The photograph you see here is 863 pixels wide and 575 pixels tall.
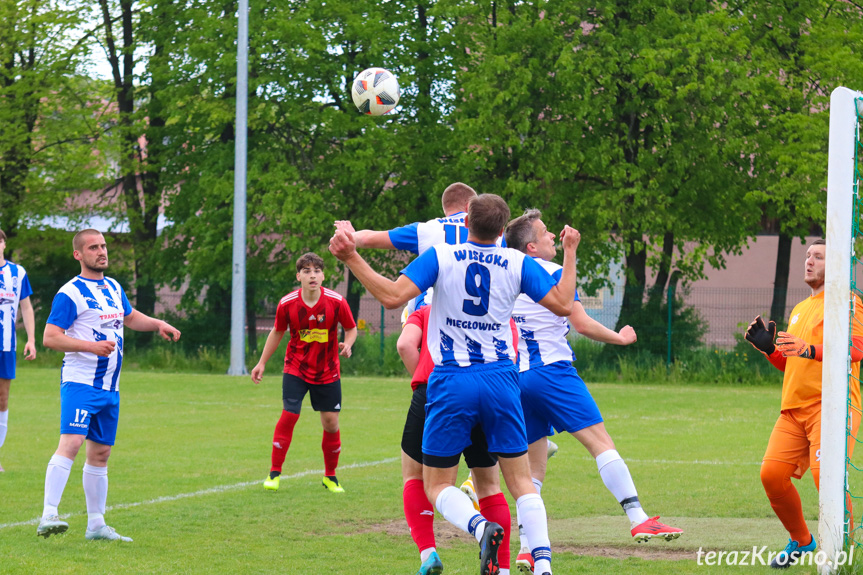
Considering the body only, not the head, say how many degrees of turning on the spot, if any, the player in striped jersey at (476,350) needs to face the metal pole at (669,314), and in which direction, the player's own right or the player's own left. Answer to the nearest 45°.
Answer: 0° — they already face it

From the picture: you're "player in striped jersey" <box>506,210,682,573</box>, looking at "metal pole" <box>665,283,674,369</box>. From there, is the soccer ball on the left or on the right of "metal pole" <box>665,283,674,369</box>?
left

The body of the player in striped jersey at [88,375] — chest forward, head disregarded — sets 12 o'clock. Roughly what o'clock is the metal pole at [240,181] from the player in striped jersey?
The metal pole is roughly at 8 o'clock from the player in striped jersey.

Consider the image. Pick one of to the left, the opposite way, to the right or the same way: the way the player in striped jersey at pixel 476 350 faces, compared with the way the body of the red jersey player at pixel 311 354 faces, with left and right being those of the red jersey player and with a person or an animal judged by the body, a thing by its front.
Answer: the opposite way

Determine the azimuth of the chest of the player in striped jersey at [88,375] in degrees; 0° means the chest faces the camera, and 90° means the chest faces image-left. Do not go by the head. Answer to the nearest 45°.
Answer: approximately 315°

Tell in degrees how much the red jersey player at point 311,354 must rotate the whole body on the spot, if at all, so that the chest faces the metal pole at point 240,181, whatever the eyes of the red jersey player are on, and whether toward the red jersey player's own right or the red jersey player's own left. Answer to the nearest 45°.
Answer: approximately 180°

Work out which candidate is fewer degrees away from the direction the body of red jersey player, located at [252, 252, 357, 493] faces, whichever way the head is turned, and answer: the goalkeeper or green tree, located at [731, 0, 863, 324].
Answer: the goalkeeper

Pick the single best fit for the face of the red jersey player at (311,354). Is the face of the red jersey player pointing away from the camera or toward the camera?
toward the camera

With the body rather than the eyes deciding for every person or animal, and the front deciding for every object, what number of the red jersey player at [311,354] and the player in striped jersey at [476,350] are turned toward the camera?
1

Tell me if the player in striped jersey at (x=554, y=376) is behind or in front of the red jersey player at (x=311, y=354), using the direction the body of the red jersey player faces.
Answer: in front

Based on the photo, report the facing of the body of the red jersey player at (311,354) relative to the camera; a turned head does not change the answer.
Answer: toward the camera

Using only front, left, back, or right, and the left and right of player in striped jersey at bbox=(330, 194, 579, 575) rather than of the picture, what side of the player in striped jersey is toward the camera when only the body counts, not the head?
back

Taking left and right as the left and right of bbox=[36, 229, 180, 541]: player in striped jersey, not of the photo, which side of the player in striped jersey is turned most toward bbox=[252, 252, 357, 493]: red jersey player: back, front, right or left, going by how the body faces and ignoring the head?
left

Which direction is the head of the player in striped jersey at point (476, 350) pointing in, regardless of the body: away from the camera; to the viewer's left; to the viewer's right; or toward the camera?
away from the camera

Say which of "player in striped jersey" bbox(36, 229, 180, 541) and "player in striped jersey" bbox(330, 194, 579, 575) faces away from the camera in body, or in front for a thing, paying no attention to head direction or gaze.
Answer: "player in striped jersey" bbox(330, 194, 579, 575)

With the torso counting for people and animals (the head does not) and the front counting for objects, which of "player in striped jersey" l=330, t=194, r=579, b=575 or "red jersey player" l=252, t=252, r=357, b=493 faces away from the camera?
the player in striped jersey

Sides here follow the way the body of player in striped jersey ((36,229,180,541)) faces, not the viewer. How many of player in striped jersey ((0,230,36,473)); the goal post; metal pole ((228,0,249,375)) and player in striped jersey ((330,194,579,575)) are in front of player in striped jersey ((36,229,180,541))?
2
